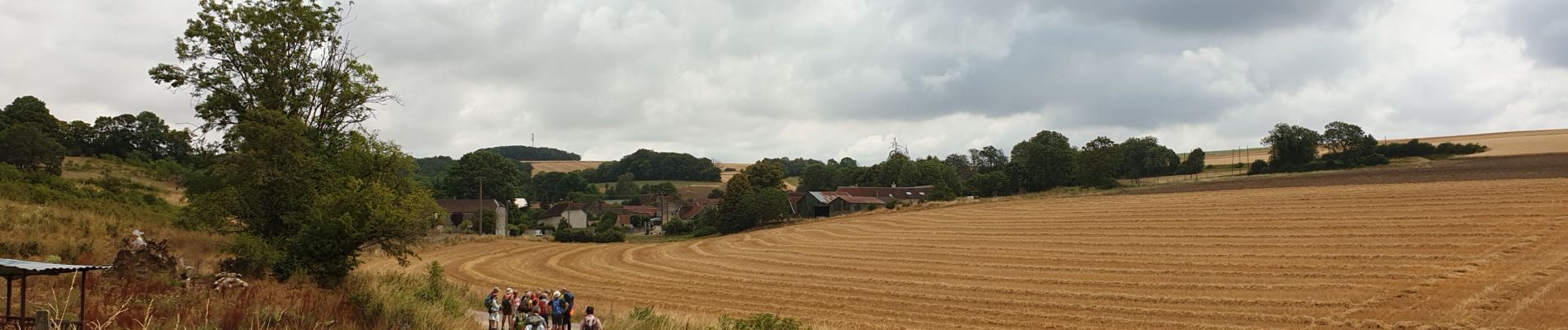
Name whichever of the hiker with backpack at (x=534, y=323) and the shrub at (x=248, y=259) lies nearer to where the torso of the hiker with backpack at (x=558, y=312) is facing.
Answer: the shrub

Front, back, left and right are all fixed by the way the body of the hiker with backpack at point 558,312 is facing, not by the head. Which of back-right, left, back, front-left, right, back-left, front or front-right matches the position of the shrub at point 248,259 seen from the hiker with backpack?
front-left

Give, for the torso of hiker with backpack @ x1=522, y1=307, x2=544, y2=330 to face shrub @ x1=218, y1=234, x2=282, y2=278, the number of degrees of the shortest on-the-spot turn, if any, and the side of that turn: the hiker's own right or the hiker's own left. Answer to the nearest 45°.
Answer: approximately 45° to the hiker's own left

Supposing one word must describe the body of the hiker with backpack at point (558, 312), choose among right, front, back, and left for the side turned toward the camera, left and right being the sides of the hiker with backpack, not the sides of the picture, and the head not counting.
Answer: back

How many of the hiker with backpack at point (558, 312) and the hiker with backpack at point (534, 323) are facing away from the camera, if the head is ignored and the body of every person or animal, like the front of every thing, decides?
2

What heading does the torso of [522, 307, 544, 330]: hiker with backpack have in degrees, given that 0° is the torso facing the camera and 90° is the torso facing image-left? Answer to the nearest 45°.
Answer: approximately 180°

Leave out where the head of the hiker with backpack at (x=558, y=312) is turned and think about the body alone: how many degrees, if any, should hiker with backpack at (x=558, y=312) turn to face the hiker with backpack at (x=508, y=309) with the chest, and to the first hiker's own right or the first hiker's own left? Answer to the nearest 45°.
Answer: approximately 45° to the first hiker's own left

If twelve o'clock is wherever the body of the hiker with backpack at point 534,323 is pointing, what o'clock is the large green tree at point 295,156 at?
The large green tree is roughly at 11 o'clock from the hiker with backpack.
